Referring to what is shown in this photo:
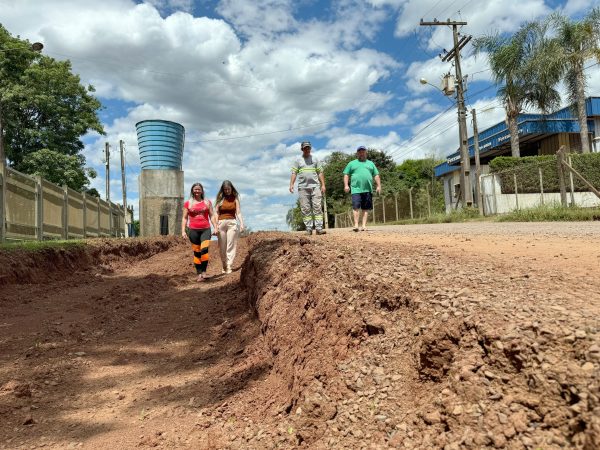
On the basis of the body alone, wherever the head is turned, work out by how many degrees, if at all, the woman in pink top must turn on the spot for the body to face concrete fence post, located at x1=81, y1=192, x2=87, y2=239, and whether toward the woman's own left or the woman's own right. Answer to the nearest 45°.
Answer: approximately 135° to the woman's own right

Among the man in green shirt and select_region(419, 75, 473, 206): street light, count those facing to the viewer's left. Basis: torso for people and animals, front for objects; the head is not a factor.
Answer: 1

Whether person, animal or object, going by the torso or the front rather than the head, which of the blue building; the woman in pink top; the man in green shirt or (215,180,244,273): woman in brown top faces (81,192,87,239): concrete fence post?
the blue building

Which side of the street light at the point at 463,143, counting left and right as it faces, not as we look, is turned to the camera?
left

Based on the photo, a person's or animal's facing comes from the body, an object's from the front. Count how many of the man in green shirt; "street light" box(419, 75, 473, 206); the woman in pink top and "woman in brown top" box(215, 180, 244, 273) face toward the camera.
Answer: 3

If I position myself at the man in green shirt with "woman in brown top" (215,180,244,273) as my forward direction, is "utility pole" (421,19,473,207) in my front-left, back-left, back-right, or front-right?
back-right

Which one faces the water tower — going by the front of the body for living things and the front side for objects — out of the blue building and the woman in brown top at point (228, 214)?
the blue building
